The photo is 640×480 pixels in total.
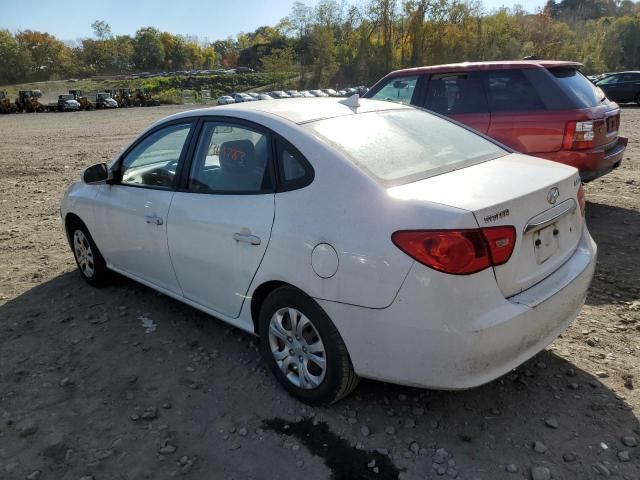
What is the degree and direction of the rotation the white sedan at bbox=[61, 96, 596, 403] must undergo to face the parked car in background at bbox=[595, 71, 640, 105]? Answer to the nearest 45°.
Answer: approximately 90° to its right

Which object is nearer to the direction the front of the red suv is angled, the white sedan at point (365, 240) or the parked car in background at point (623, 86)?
the parked car in background

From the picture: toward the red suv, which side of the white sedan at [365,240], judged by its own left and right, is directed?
right

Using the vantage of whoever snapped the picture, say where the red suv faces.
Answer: facing away from the viewer and to the left of the viewer

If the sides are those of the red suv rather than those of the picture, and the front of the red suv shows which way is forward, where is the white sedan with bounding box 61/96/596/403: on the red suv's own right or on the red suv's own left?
on the red suv's own left

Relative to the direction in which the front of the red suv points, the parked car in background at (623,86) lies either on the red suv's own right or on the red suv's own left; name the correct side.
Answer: on the red suv's own right

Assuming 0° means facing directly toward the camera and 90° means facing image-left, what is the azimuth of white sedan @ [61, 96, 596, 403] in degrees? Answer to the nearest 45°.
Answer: approximately 135°
